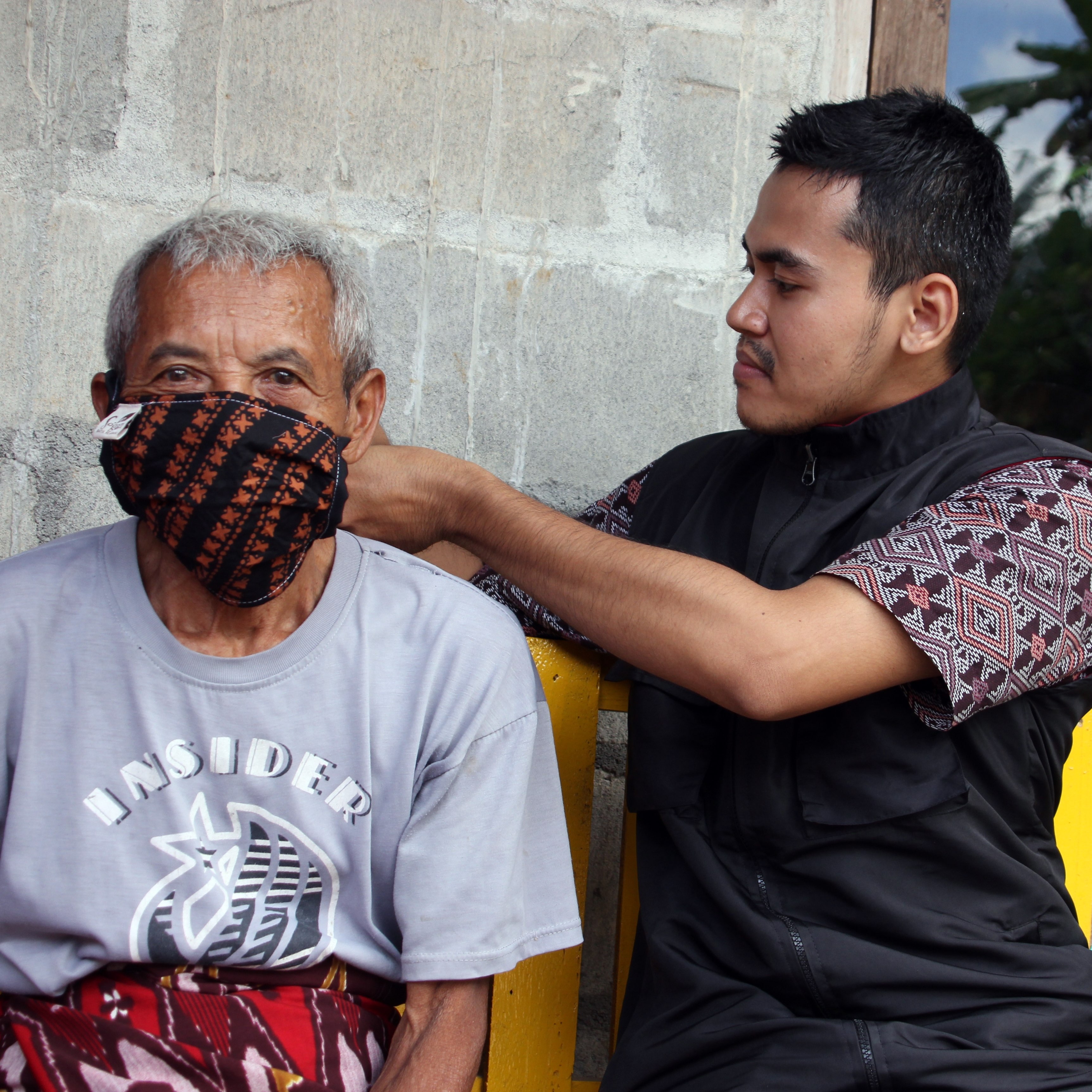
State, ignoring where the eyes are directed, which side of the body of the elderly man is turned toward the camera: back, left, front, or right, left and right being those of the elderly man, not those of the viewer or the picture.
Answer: front

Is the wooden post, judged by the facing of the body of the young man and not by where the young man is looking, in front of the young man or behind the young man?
behind

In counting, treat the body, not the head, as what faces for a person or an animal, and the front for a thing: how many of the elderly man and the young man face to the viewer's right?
0

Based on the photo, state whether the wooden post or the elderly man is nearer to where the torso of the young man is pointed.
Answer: the elderly man

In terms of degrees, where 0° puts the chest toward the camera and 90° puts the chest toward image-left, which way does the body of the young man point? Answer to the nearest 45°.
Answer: approximately 45°

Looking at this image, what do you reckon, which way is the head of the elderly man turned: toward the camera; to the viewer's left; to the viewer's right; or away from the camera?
toward the camera

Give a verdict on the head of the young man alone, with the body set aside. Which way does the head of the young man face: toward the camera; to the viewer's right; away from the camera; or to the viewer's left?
to the viewer's left

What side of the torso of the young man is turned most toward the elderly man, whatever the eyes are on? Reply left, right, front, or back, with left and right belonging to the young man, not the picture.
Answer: front

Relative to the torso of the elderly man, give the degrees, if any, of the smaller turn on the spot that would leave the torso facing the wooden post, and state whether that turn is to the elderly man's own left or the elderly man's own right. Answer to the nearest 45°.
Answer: approximately 135° to the elderly man's own left
